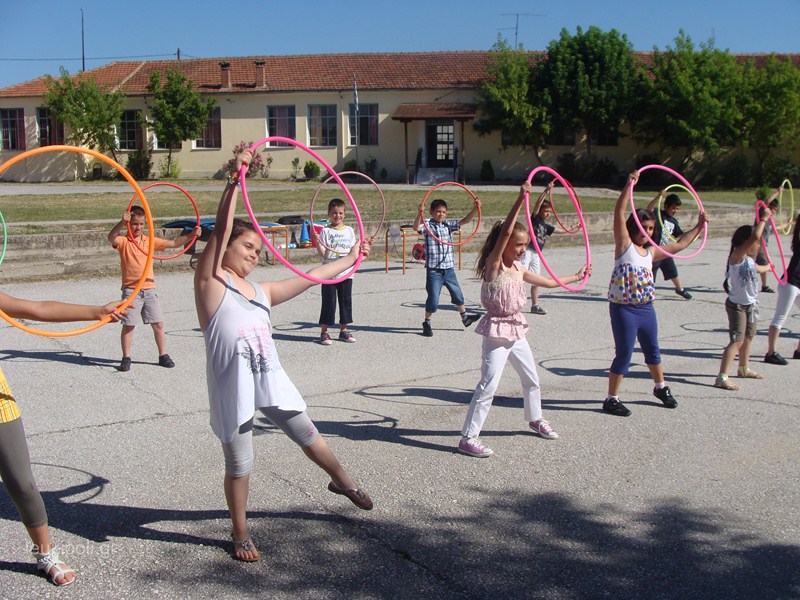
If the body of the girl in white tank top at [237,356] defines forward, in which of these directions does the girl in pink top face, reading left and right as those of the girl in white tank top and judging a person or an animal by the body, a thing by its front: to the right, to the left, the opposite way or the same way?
the same way

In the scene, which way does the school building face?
toward the camera

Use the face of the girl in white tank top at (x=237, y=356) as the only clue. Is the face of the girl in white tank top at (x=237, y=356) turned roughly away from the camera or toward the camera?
toward the camera

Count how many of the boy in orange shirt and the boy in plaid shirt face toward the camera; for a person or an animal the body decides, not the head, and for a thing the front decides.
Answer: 2

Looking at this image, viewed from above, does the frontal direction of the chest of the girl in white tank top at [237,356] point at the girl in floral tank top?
no

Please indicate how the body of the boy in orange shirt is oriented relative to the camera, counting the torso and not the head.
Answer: toward the camera

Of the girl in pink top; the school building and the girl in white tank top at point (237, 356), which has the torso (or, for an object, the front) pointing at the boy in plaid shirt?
the school building

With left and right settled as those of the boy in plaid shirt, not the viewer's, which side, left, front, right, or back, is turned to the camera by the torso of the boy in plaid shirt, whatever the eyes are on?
front

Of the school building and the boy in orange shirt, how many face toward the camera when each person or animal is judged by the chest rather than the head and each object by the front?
2

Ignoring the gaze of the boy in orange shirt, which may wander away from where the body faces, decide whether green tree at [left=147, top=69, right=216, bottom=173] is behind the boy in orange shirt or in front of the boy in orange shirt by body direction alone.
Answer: behind

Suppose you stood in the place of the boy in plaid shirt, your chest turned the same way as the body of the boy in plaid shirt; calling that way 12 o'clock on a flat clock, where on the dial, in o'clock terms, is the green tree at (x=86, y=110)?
The green tree is roughly at 5 o'clock from the boy in plaid shirt.

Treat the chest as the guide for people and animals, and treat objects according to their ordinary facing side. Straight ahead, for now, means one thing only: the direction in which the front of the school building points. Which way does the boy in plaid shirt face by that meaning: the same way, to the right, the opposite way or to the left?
the same way

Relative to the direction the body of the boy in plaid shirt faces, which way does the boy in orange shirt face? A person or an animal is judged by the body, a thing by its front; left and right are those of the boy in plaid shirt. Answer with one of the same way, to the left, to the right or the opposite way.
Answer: the same way

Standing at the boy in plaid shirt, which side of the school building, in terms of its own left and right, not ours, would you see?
front

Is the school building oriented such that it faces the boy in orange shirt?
yes

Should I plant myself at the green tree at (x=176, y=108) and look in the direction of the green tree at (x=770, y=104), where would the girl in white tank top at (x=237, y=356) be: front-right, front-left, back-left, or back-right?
front-right

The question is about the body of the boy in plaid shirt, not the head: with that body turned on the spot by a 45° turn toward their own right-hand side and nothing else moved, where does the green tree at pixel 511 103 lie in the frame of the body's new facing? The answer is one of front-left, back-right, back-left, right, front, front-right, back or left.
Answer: back-right

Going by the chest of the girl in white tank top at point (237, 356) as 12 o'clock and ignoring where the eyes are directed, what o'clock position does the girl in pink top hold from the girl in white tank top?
The girl in pink top is roughly at 9 o'clock from the girl in white tank top.

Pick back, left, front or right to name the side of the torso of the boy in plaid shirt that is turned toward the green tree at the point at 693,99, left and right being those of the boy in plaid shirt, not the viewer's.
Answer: back
